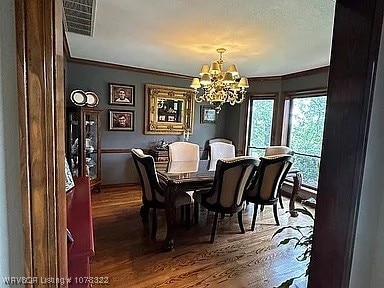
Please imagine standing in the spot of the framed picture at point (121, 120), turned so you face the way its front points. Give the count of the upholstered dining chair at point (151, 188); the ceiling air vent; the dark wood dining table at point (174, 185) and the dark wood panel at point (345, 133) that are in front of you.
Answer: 4

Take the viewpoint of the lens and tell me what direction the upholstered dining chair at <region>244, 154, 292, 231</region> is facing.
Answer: facing away from the viewer and to the left of the viewer

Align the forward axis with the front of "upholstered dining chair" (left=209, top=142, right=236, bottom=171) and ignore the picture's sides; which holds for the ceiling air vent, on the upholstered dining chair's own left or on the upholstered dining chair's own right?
on the upholstered dining chair's own right

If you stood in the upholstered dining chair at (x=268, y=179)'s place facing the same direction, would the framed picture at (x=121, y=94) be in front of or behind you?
in front

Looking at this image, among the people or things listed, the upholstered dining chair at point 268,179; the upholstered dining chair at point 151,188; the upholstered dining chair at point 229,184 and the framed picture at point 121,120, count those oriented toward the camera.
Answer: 1

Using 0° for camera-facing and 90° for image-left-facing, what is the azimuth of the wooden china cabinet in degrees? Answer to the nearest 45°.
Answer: approximately 315°

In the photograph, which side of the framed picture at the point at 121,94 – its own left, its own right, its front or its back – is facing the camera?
front

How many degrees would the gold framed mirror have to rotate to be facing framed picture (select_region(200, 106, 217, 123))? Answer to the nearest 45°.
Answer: approximately 90° to its left

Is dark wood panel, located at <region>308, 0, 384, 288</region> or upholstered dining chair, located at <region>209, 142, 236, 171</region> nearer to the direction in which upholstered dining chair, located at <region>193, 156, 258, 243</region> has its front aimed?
the upholstered dining chair

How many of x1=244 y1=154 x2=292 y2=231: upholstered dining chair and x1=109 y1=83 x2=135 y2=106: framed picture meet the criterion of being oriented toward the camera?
1

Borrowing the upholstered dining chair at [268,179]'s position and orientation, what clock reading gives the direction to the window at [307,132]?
The window is roughly at 2 o'clock from the upholstered dining chair.

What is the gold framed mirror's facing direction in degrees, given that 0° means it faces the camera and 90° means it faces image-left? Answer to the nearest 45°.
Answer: approximately 315°

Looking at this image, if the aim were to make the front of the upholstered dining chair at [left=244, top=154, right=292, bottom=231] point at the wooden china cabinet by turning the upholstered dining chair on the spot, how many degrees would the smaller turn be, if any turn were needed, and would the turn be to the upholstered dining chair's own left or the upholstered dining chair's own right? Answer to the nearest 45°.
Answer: approximately 45° to the upholstered dining chair's own left

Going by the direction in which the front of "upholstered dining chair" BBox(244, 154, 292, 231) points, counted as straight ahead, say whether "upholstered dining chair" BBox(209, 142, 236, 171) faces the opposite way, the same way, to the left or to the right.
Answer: the opposite way

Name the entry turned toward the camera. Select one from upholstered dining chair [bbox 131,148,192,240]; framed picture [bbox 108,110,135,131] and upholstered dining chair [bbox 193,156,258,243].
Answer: the framed picture

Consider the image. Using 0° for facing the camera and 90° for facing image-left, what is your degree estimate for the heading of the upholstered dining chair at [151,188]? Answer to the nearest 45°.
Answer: approximately 225°

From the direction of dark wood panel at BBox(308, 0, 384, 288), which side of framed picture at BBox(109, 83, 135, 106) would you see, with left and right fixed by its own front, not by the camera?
front

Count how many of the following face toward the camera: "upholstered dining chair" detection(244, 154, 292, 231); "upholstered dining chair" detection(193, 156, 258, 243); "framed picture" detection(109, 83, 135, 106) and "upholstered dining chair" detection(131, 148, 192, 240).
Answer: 1

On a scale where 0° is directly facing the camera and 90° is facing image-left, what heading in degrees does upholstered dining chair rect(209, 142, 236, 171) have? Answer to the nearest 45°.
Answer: approximately 315°
